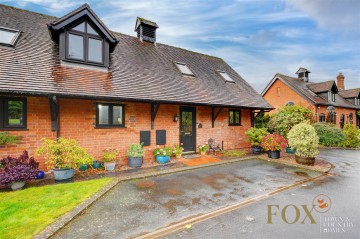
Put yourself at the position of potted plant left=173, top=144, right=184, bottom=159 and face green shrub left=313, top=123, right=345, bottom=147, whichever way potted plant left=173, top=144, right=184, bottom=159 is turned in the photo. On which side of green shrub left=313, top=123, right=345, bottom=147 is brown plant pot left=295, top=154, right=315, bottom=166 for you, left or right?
right

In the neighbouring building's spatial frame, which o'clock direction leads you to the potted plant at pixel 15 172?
The potted plant is roughly at 2 o'clock from the neighbouring building.

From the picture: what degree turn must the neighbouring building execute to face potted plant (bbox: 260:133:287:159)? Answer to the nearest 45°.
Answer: approximately 45° to its right

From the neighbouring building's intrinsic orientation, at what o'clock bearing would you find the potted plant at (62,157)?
The potted plant is roughly at 2 o'clock from the neighbouring building.

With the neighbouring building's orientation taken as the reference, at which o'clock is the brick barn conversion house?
The brick barn conversion house is roughly at 2 o'clock from the neighbouring building.

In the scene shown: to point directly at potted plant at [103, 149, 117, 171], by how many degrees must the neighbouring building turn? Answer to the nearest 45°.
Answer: approximately 45° to its right
